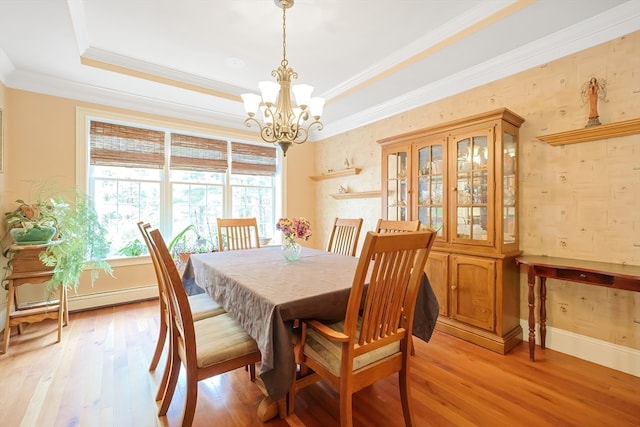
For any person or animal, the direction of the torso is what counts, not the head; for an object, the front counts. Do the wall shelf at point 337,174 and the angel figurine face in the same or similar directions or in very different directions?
same or similar directions

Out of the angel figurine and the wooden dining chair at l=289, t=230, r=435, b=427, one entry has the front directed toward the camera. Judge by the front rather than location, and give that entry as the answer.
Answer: the angel figurine

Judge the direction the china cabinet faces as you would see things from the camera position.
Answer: facing the viewer and to the left of the viewer

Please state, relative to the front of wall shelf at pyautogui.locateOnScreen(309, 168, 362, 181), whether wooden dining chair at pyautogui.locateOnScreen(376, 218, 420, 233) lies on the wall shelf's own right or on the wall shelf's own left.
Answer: on the wall shelf's own left

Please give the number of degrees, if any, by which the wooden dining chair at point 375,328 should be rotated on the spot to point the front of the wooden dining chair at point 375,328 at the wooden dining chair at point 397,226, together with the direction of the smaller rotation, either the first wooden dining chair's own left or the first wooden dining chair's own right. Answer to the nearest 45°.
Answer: approximately 45° to the first wooden dining chair's own right

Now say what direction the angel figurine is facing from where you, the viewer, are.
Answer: facing the viewer

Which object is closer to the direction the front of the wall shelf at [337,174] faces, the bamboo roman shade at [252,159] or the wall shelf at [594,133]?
the bamboo roman shade

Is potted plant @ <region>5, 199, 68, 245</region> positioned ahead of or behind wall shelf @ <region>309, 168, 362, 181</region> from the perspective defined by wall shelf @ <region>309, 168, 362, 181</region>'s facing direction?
ahead

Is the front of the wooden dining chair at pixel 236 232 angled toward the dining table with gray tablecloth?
yes

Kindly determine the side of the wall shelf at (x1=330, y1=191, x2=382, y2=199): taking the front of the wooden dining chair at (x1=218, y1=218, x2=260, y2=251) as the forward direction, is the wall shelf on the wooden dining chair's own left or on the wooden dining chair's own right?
on the wooden dining chair's own left

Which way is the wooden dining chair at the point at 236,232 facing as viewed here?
toward the camera

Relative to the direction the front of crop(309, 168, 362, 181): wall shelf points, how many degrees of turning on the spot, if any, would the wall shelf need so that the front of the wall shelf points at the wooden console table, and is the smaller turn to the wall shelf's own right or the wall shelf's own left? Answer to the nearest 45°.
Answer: approximately 90° to the wall shelf's own left

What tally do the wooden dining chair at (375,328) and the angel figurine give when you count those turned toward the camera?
1

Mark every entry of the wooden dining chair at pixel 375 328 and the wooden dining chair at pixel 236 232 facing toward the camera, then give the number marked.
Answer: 1

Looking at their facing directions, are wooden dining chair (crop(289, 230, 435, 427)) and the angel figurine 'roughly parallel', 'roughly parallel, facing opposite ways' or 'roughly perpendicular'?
roughly perpendicular

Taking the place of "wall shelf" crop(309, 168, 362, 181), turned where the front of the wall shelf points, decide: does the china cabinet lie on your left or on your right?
on your left

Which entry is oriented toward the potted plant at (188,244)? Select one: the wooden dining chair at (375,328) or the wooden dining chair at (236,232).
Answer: the wooden dining chair at (375,328)

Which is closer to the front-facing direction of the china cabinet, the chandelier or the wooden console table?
the chandelier

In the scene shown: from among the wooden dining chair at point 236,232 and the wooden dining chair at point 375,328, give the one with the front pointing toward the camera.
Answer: the wooden dining chair at point 236,232

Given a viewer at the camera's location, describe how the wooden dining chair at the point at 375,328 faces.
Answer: facing away from the viewer and to the left of the viewer

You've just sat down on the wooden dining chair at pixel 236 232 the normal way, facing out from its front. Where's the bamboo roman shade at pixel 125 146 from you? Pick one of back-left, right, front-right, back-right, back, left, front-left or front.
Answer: back-right

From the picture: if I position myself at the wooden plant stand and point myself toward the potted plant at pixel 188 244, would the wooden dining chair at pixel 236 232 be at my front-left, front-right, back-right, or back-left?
front-right
